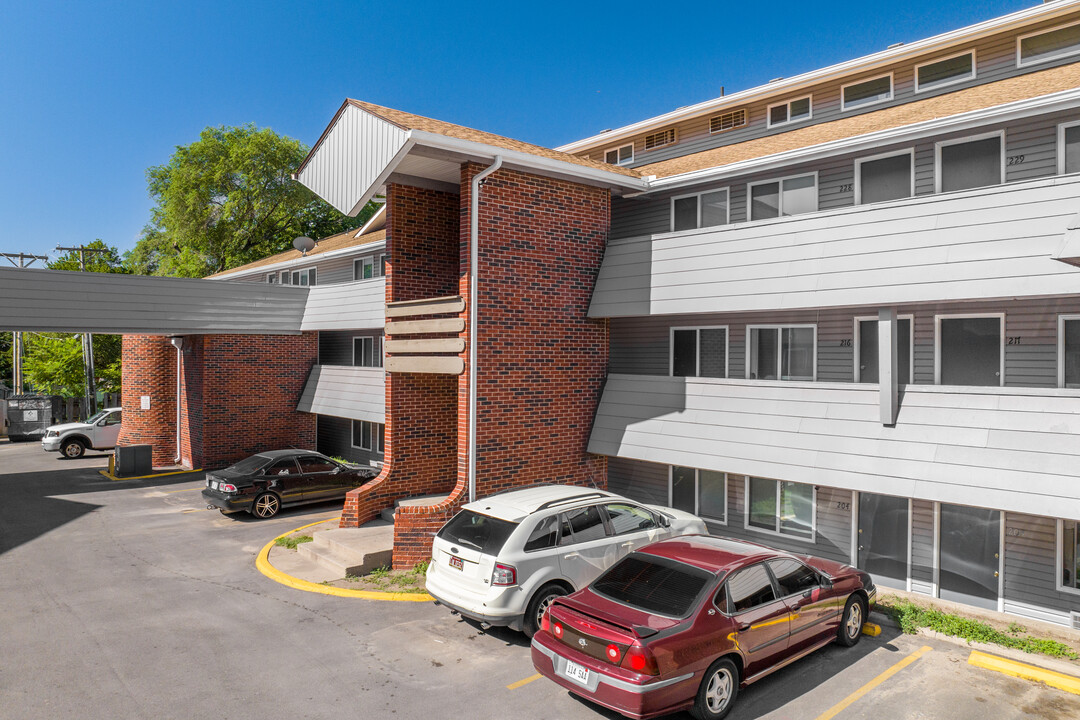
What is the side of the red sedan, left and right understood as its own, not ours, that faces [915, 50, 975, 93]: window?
front

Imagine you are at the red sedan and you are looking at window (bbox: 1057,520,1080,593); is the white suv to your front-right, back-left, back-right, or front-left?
back-left

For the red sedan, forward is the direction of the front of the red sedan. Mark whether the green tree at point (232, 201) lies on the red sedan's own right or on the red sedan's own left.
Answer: on the red sedan's own left

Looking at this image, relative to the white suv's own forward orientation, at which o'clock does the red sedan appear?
The red sedan is roughly at 3 o'clock from the white suv.

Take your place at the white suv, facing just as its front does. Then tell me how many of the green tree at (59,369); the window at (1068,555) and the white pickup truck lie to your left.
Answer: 2

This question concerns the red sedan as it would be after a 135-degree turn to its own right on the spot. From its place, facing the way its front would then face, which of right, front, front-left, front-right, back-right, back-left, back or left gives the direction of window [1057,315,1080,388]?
back-left

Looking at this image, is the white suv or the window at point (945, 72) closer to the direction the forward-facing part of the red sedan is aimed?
the window

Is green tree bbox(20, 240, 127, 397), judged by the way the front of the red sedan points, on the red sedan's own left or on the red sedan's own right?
on the red sedan's own left

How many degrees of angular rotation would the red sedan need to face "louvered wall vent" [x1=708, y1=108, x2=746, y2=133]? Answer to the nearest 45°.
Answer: approximately 45° to its left

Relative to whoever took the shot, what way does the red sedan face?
facing away from the viewer and to the right of the viewer

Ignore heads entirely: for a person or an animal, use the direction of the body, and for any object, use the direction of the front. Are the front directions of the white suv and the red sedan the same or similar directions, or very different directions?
same or similar directions

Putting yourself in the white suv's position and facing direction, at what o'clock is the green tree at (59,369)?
The green tree is roughly at 9 o'clock from the white suv.

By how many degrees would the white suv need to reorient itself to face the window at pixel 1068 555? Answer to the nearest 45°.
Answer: approximately 45° to its right

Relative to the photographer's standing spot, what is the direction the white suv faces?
facing away from the viewer and to the right of the viewer

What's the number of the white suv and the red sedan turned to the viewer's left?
0

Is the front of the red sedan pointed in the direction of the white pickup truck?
no

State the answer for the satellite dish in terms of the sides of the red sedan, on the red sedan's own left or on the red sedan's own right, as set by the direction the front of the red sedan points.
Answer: on the red sedan's own left

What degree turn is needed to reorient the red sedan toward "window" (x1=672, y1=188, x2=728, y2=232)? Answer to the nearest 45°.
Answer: approximately 45° to its left

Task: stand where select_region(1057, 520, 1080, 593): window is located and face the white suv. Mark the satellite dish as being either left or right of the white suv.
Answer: right
